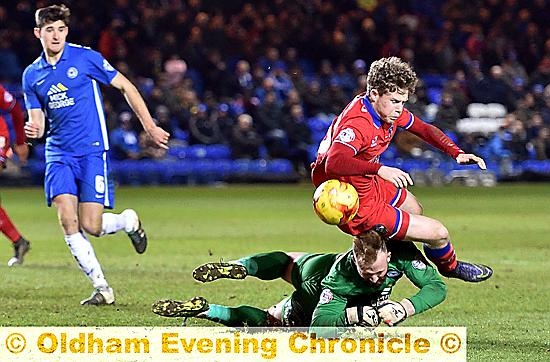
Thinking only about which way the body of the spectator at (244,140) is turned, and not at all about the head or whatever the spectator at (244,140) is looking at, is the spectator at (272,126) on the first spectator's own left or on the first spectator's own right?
on the first spectator's own left

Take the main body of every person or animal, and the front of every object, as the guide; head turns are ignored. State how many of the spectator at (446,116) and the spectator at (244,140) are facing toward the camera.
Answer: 2

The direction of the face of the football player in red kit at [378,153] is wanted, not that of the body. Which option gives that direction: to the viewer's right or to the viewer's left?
to the viewer's right

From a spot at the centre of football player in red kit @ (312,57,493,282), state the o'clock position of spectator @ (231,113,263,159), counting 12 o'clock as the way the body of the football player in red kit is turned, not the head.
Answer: The spectator is roughly at 7 o'clock from the football player in red kit.

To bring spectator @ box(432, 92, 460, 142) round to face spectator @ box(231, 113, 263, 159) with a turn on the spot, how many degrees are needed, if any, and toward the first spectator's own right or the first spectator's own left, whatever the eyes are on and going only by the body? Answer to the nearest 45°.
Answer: approximately 90° to the first spectator's own right

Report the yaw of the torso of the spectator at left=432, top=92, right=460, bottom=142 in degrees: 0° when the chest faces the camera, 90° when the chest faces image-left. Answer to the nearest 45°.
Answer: approximately 0°

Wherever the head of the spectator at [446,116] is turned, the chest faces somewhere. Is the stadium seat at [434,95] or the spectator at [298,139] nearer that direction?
the spectator

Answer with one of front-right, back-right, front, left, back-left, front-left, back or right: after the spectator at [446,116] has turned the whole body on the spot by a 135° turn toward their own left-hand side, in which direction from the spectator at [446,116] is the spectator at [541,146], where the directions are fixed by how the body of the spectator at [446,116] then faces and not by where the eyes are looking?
front-right

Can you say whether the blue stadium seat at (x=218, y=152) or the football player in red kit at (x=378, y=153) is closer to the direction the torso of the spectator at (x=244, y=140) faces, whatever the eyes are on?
the football player in red kit
